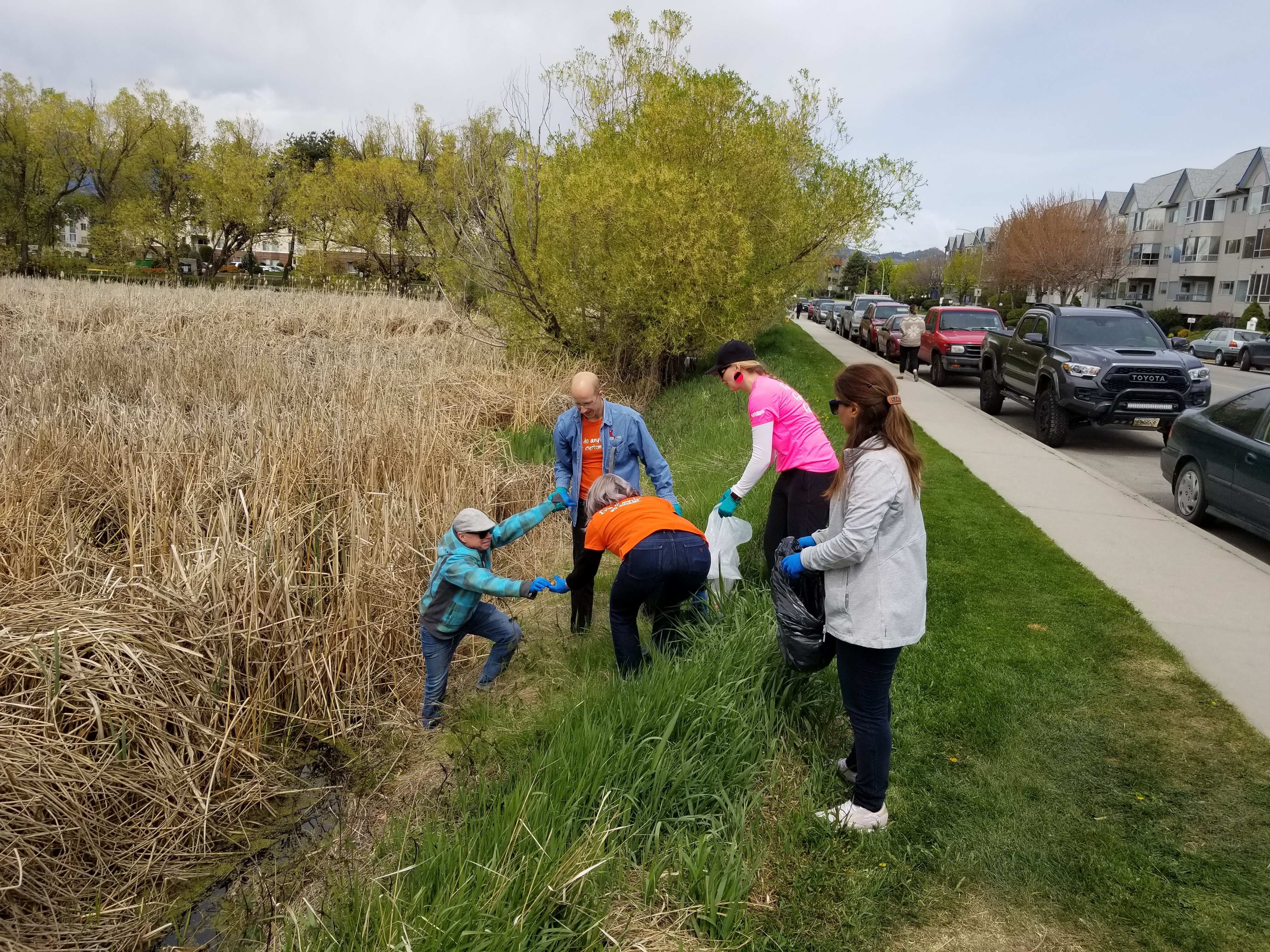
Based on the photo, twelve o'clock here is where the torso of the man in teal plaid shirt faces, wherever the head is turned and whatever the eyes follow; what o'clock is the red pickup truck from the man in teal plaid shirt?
The red pickup truck is roughly at 10 o'clock from the man in teal plaid shirt.

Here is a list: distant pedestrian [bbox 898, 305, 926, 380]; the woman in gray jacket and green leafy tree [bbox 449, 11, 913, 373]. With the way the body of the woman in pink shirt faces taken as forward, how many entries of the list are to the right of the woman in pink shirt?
2

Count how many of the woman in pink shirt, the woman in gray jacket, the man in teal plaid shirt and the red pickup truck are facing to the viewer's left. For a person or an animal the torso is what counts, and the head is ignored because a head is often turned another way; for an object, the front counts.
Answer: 2

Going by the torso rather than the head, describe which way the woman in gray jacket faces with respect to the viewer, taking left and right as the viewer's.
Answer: facing to the left of the viewer

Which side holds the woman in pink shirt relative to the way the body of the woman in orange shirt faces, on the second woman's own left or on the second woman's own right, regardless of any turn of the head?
on the second woman's own right

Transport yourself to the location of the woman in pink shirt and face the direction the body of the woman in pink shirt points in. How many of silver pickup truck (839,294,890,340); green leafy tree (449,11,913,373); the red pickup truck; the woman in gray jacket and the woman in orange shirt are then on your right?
3

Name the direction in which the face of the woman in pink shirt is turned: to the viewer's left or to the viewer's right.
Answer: to the viewer's left

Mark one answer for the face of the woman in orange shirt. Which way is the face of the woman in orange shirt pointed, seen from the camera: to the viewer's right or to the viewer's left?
to the viewer's left

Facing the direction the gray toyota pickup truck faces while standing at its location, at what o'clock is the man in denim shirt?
The man in denim shirt is roughly at 2 o'clock from the gray toyota pickup truck.

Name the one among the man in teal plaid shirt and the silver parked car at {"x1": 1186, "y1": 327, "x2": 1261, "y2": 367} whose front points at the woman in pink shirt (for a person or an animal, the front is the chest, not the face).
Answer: the man in teal plaid shirt

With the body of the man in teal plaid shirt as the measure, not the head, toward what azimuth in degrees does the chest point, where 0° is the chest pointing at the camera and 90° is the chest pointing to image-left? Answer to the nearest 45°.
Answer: approximately 270°

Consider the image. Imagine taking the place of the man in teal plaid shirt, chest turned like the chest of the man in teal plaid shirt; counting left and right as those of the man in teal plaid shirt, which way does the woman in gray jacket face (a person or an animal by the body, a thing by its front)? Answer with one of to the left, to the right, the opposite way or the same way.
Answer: the opposite way

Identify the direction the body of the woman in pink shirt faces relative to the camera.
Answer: to the viewer's left
